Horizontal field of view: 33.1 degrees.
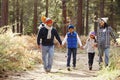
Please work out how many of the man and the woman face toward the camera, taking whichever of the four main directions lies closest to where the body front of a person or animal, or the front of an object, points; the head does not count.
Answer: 2

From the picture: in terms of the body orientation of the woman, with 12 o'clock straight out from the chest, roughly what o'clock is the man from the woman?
The man is roughly at 2 o'clock from the woman.

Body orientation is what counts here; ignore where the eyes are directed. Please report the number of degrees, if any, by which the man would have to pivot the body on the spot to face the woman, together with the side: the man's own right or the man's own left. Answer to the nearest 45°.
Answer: approximately 90° to the man's own left

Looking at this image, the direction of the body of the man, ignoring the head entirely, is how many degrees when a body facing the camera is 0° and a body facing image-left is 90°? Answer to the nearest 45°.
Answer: approximately 0°

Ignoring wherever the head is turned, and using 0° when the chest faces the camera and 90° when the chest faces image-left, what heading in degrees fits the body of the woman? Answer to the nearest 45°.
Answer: approximately 0°
